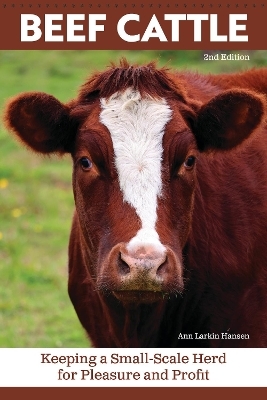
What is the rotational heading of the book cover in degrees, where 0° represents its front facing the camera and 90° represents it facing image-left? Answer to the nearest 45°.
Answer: approximately 0°
